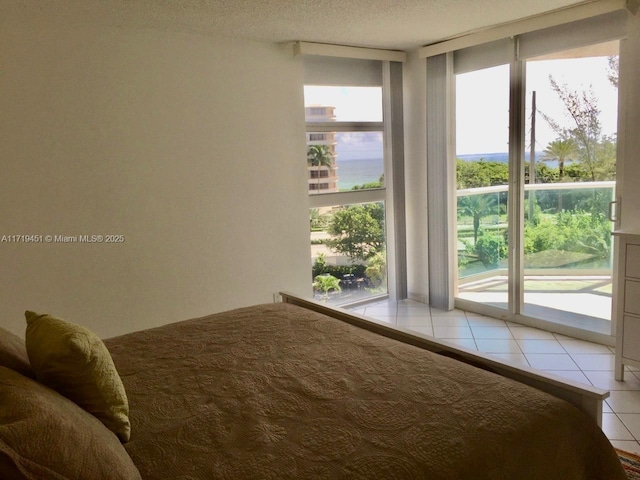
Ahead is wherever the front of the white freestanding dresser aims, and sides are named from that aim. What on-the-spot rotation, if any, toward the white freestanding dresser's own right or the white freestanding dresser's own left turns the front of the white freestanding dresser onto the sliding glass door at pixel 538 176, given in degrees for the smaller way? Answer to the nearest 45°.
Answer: approximately 90° to the white freestanding dresser's own right

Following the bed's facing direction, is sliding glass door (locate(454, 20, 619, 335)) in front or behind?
in front

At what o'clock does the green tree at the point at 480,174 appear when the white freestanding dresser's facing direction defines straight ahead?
The green tree is roughly at 3 o'clock from the white freestanding dresser.

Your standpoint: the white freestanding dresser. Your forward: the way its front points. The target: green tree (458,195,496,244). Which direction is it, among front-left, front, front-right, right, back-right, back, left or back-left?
right

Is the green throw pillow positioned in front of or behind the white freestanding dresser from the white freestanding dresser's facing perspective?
in front

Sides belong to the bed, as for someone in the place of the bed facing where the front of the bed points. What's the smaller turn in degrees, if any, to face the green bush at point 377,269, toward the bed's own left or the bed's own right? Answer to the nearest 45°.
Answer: approximately 45° to the bed's own left

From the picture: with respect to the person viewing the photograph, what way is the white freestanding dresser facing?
facing the viewer and to the left of the viewer

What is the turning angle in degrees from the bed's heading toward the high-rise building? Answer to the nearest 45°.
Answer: approximately 45° to its left

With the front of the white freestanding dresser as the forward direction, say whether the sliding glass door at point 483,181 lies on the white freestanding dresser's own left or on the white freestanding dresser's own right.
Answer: on the white freestanding dresser's own right

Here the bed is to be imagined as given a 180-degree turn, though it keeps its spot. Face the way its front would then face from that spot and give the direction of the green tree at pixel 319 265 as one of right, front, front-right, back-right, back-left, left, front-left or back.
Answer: back-right

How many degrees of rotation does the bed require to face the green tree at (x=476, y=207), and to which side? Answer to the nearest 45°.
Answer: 0° — it already faces it

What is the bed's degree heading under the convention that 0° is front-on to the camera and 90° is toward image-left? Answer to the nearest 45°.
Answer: approximately 225°
